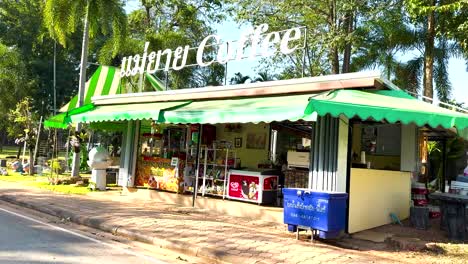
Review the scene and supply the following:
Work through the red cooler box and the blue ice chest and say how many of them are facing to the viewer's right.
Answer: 0

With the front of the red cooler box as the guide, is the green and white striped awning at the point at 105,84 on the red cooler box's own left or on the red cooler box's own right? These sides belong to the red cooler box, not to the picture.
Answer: on the red cooler box's own right

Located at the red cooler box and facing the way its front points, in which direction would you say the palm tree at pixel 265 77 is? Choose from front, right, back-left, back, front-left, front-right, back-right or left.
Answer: back-right

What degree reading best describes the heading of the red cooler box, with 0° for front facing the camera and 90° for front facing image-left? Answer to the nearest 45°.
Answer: approximately 45°

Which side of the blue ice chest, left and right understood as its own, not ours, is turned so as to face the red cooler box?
right

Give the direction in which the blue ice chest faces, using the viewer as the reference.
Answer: facing the viewer and to the left of the viewer

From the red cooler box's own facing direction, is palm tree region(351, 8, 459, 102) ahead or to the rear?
to the rear

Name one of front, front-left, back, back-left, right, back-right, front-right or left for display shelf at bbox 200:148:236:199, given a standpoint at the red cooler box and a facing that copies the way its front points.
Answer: right

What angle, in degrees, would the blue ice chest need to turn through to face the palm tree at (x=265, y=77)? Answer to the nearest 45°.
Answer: approximately 135° to its right

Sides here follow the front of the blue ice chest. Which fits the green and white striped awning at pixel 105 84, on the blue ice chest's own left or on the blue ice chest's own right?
on the blue ice chest's own right
